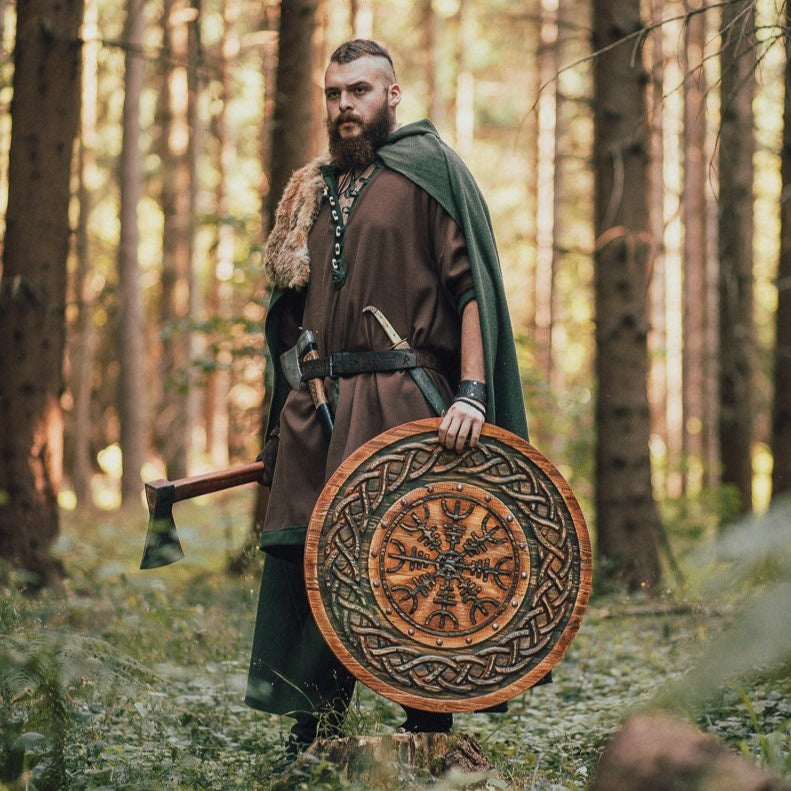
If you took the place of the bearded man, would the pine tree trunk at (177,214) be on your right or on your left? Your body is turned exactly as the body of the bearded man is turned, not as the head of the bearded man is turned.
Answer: on your right

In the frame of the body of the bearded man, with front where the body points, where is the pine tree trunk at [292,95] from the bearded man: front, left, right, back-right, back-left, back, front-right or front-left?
back-right

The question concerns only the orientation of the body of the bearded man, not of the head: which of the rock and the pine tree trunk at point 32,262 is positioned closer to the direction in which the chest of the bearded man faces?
the rock

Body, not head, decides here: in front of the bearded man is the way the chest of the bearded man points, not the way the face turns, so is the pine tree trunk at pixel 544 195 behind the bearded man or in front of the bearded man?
behind

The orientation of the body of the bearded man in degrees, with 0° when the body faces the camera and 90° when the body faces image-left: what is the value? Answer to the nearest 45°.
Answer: approximately 45°

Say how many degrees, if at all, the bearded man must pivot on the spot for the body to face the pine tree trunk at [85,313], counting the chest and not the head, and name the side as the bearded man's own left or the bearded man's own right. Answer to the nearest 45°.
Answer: approximately 135° to the bearded man's own right
